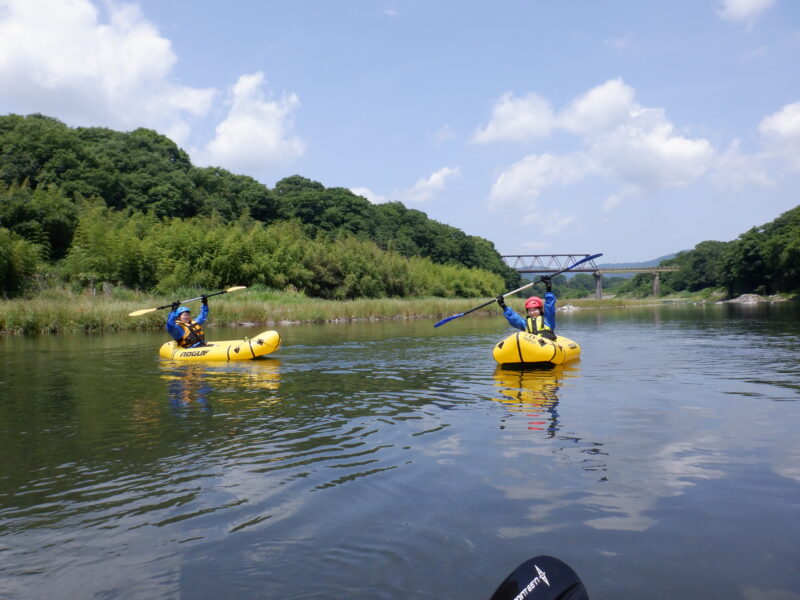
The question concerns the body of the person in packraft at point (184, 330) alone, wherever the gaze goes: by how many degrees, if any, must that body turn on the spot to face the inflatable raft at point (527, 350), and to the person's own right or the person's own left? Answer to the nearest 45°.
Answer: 0° — they already face it

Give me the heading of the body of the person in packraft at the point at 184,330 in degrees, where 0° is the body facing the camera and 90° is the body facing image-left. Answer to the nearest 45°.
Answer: approximately 315°
